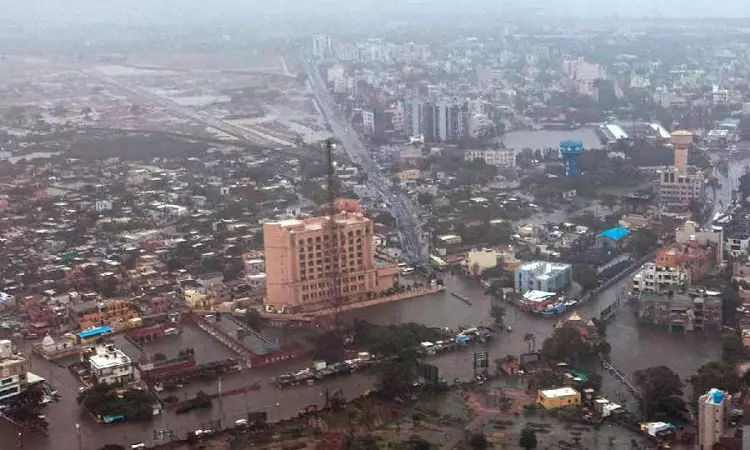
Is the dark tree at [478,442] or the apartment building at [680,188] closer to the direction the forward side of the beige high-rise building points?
the dark tree

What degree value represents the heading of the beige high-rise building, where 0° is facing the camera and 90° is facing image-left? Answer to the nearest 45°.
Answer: approximately 315°

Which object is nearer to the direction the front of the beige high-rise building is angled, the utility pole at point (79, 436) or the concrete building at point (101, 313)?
the utility pole

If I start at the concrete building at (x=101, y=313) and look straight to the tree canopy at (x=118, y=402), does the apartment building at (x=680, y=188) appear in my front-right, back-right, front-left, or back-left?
back-left

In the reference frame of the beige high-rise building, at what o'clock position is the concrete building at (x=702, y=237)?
The concrete building is roughly at 10 o'clock from the beige high-rise building.

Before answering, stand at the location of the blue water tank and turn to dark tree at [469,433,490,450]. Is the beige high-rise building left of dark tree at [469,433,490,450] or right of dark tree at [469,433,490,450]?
right

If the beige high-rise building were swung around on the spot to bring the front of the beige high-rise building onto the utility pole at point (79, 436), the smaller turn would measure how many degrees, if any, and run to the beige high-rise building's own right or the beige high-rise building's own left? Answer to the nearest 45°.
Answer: approximately 90° to the beige high-rise building's own right

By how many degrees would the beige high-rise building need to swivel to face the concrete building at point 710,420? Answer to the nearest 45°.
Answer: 0° — it already faces it

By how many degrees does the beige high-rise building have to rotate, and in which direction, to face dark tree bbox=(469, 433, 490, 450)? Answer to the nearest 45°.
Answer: approximately 45° to its right
